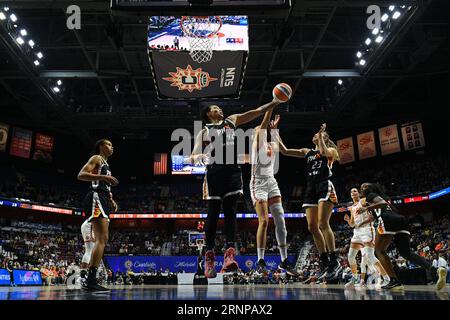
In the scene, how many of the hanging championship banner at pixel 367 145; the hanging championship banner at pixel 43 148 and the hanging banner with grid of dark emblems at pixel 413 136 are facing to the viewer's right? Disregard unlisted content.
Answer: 0

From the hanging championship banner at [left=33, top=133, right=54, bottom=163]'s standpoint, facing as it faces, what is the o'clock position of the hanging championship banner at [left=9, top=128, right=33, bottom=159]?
the hanging championship banner at [left=9, top=128, right=33, bottom=159] is roughly at 2 o'clock from the hanging championship banner at [left=33, top=133, right=54, bottom=163].

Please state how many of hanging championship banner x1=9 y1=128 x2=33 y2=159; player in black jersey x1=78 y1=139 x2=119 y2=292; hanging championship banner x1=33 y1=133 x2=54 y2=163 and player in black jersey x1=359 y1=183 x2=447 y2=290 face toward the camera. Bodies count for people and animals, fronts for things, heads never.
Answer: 2

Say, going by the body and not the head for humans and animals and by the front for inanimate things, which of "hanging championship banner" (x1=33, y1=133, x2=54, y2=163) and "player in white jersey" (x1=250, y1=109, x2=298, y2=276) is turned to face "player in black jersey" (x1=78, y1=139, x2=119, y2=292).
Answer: the hanging championship banner

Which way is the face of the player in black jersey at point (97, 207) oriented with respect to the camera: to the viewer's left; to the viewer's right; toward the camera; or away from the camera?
to the viewer's right

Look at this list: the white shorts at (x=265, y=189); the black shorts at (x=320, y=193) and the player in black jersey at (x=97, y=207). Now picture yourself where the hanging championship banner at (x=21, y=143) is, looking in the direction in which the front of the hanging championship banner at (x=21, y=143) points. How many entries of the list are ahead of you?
3

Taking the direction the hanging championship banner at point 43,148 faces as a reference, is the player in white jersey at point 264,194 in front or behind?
in front

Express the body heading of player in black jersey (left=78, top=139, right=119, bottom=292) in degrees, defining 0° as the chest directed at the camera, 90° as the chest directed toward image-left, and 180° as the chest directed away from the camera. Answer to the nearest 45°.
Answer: approximately 270°

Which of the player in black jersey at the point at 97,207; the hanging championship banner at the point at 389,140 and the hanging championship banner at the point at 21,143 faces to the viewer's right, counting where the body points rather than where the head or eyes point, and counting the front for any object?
the player in black jersey

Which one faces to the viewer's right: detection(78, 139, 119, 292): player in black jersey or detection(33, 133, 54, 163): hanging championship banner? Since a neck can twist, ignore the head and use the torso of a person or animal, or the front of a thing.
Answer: the player in black jersey

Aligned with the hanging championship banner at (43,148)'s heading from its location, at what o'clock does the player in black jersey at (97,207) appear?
The player in black jersey is roughly at 12 o'clock from the hanging championship banner.

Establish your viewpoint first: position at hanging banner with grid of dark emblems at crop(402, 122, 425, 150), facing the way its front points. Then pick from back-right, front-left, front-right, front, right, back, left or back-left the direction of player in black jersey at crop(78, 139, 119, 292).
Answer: front

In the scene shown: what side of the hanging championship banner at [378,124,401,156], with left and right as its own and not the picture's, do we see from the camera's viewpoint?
front
